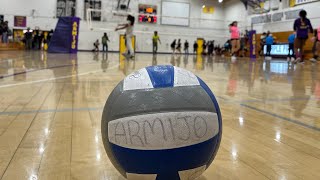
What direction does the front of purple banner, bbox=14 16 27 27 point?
toward the camera

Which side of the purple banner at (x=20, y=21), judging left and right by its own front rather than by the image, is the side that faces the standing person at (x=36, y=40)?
front

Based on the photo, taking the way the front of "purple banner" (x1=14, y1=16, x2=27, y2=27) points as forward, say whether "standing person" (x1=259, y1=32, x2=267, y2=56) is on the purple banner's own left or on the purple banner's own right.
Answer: on the purple banner's own left

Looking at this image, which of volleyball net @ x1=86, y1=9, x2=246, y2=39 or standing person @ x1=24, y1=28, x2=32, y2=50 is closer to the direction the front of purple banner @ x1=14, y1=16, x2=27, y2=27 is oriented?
the standing person

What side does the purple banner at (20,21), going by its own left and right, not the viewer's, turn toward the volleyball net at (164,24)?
left

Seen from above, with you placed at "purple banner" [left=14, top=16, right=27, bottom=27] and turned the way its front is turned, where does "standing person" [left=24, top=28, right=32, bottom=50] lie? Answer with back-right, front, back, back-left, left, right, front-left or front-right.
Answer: front

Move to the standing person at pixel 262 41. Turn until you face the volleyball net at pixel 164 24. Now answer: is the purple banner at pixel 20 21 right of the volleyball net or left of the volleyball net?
left

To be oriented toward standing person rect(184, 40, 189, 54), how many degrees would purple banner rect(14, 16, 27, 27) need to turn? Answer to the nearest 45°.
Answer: approximately 90° to its left

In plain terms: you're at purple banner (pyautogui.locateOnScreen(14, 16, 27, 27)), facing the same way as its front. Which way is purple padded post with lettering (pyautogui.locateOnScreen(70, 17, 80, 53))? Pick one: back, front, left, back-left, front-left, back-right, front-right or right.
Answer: front
